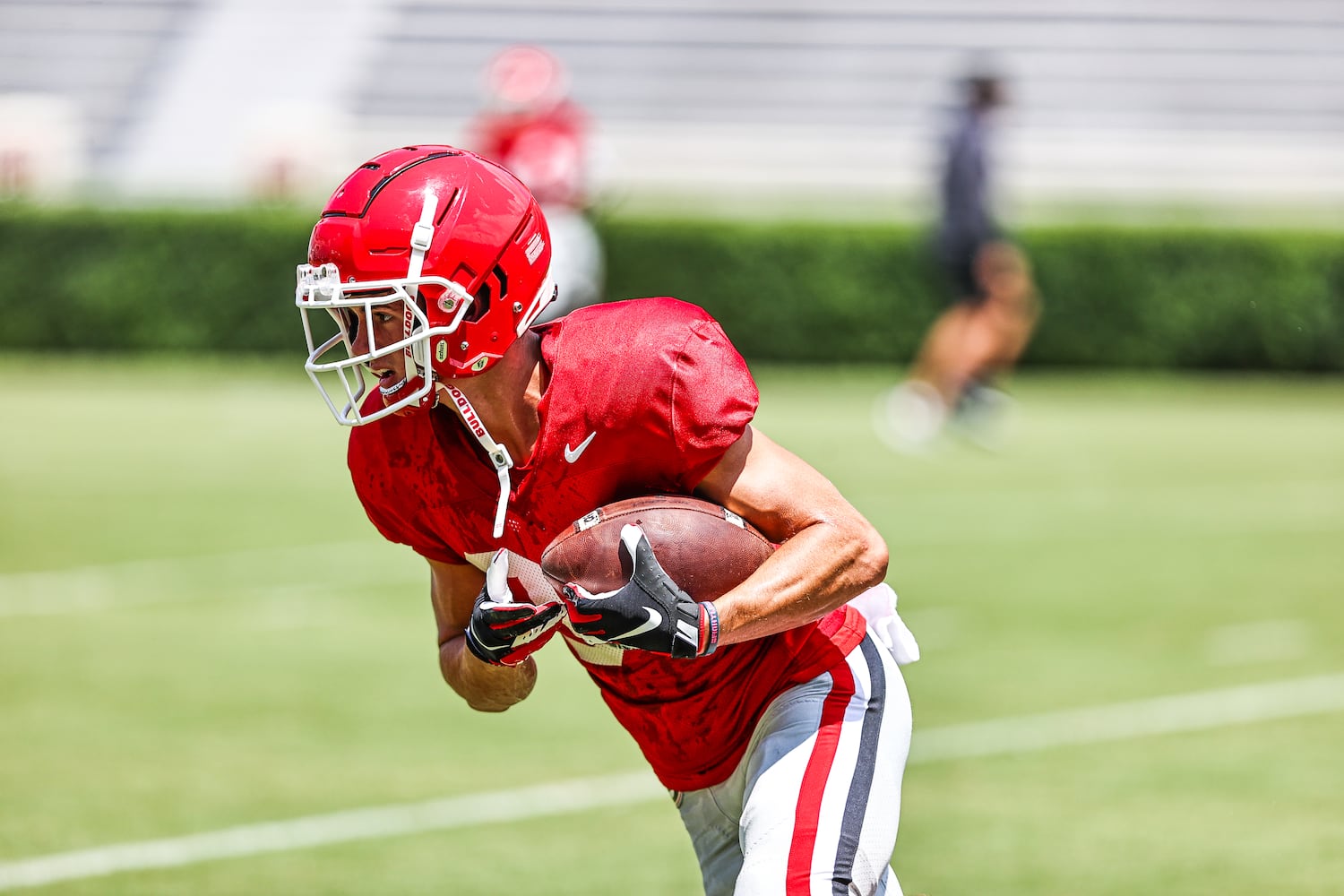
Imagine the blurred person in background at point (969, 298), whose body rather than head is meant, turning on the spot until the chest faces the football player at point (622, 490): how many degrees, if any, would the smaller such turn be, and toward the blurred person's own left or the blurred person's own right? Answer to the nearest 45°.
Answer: approximately 90° to the blurred person's own right

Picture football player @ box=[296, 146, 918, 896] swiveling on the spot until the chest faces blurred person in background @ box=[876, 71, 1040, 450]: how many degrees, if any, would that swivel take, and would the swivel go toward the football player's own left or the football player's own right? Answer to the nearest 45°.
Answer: approximately 135° to the football player's own right

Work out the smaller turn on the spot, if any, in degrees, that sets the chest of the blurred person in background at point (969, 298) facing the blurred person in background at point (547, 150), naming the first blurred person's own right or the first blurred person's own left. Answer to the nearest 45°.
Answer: approximately 135° to the first blurred person's own right

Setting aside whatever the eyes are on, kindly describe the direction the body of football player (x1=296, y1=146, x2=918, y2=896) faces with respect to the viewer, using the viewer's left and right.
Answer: facing the viewer and to the left of the viewer

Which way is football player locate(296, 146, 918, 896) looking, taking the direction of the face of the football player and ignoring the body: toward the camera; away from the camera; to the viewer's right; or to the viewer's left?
to the viewer's left

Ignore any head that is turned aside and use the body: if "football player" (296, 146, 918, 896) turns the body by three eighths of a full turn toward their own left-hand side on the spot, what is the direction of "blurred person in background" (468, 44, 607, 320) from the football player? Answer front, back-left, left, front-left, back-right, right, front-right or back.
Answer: left
